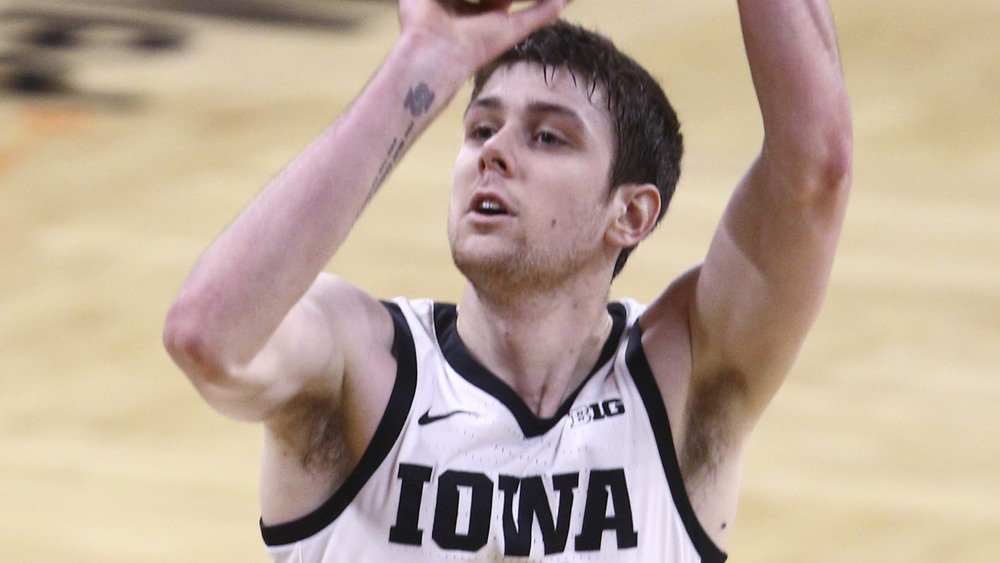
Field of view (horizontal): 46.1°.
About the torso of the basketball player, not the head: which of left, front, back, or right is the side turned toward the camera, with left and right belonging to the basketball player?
front

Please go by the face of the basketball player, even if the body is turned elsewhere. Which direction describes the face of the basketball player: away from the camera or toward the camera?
toward the camera
